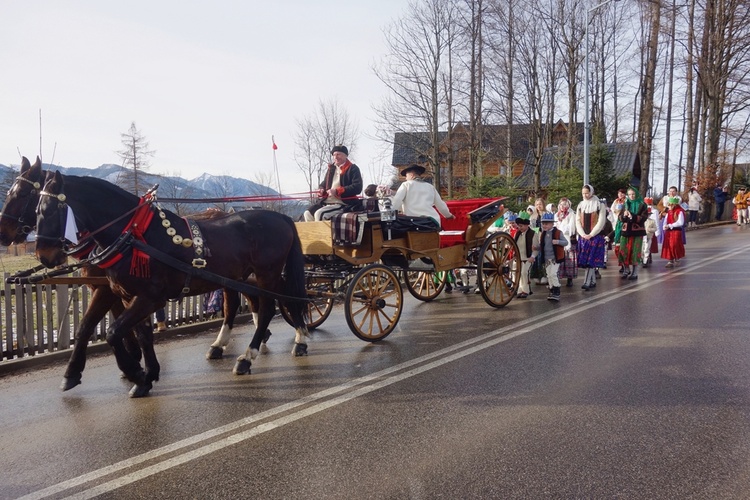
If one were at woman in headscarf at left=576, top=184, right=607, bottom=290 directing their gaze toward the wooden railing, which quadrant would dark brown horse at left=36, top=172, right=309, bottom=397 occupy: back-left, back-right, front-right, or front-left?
front-left

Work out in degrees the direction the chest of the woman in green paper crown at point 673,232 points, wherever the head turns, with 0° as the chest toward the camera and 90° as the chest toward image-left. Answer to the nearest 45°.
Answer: approximately 45°

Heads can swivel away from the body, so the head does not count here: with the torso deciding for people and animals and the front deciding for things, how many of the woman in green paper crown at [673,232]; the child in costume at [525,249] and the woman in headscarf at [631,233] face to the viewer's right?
0

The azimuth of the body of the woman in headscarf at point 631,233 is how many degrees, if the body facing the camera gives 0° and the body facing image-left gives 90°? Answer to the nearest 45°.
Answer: approximately 45°

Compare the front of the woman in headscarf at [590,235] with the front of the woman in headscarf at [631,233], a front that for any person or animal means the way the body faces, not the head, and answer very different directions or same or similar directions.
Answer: same or similar directions

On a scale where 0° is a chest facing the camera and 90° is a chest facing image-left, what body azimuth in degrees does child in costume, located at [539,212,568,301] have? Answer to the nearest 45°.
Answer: approximately 45°

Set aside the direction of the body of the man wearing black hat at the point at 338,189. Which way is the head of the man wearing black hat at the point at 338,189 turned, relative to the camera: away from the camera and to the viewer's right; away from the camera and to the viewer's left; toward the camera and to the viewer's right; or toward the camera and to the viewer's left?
toward the camera and to the viewer's left

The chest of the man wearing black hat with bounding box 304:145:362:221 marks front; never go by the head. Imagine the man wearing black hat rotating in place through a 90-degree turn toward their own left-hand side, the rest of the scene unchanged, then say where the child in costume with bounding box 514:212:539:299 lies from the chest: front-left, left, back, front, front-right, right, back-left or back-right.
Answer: left

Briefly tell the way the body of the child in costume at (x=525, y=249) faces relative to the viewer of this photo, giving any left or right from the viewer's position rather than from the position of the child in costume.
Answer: facing the viewer and to the left of the viewer

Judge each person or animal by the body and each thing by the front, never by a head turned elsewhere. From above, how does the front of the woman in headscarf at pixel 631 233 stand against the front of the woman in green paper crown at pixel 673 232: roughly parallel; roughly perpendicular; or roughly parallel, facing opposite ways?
roughly parallel

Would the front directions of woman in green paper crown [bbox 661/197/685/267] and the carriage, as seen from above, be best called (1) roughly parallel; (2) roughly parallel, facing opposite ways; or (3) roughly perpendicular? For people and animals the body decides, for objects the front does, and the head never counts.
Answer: roughly parallel
